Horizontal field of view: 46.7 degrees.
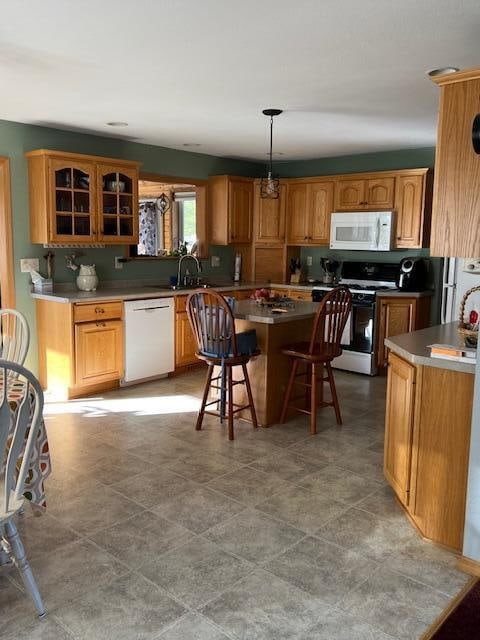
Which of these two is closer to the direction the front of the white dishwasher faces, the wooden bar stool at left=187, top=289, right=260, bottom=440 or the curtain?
the wooden bar stool

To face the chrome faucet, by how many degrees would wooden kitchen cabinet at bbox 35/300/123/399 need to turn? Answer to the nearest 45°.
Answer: approximately 90° to its left

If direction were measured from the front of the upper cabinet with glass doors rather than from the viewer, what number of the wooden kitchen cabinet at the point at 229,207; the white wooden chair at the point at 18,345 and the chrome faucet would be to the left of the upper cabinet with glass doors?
2

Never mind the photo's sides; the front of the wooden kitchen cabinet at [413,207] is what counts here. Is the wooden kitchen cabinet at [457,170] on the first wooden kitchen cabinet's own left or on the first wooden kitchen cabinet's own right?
on the first wooden kitchen cabinet's own left

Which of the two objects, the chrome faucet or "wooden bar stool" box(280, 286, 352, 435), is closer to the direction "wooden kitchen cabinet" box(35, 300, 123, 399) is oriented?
the wooden bar stool

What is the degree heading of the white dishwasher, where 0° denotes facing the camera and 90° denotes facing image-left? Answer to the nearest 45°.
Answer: approximately 315°

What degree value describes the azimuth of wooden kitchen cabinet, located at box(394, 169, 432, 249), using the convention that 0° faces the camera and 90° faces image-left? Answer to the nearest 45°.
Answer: approximately 45°

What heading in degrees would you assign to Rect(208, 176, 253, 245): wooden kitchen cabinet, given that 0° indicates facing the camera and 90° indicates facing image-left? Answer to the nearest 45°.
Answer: approximately 315°

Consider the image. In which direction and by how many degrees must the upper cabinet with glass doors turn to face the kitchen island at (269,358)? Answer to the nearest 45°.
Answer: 0° — it already faces it

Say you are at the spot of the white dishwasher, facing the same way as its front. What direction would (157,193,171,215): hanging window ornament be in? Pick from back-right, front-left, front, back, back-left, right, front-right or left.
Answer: back-left

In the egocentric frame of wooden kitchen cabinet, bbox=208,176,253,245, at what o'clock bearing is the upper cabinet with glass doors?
The upper cabinet with glass doors is roughly at 3 o'clock from the wooden kitchen cabinet.

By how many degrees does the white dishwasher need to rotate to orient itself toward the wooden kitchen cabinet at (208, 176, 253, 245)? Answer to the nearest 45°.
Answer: approximately 90° to its left

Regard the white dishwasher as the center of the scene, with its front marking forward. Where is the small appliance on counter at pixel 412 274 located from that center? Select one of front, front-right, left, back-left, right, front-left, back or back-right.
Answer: front-left

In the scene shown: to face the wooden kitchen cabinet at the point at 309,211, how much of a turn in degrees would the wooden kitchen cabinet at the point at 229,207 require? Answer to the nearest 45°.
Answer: approximately 45° to its left

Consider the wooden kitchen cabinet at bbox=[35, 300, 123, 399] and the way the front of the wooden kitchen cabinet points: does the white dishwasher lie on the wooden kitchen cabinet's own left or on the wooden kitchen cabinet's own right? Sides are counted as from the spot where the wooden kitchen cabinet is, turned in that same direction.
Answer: on the wooden kitchen cabinet's own left
